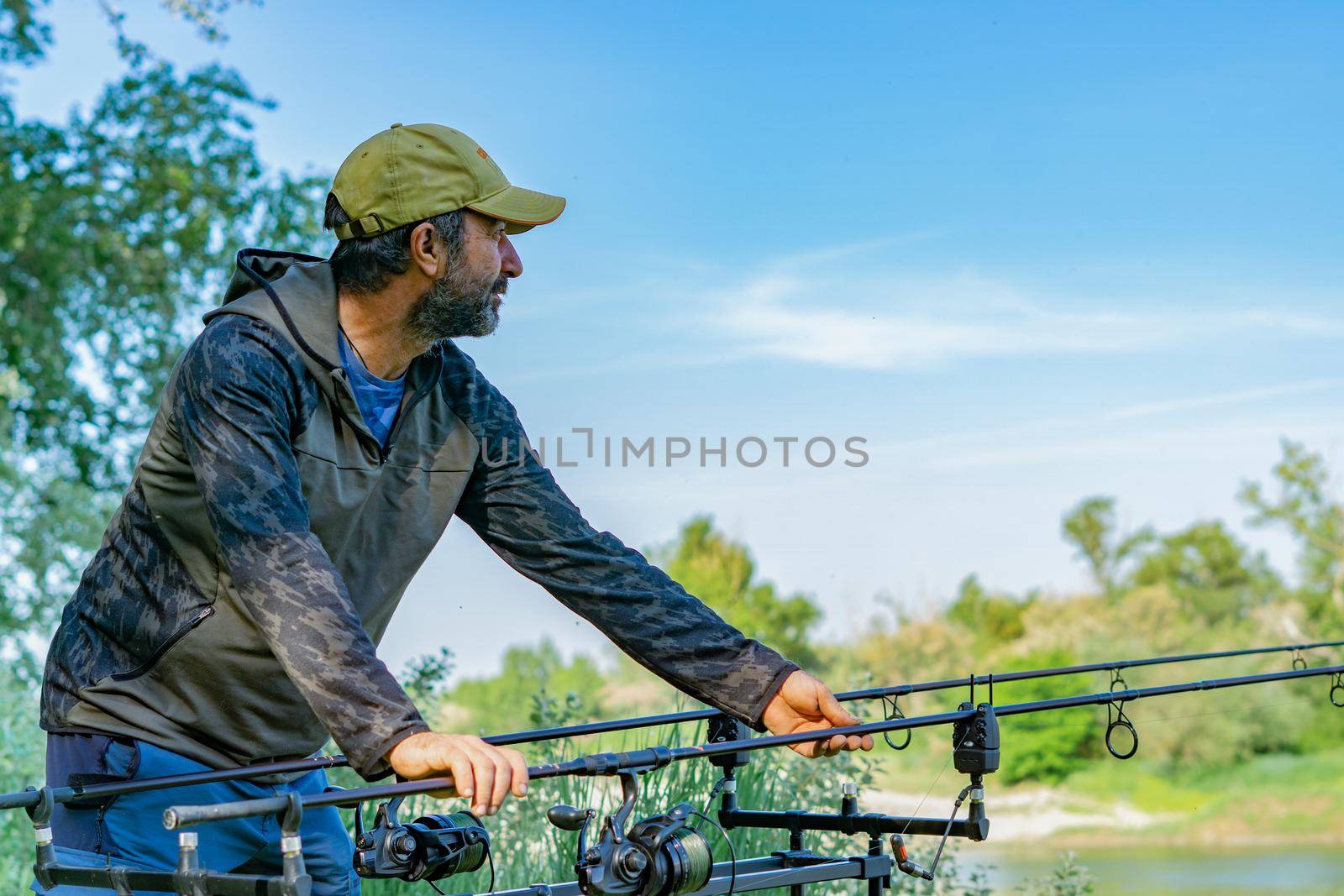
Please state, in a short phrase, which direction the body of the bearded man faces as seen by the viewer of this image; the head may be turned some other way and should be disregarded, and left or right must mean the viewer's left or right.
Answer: facing the viewer and to the right of the viewer

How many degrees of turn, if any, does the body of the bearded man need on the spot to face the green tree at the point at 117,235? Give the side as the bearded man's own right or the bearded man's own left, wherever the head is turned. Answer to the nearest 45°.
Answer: approximately 135° to the bearded man's own left

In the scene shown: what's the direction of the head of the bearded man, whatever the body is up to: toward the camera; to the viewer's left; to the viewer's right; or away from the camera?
to the viewer's right

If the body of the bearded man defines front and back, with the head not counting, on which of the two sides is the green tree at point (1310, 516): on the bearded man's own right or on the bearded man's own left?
on the bearded man's own left
